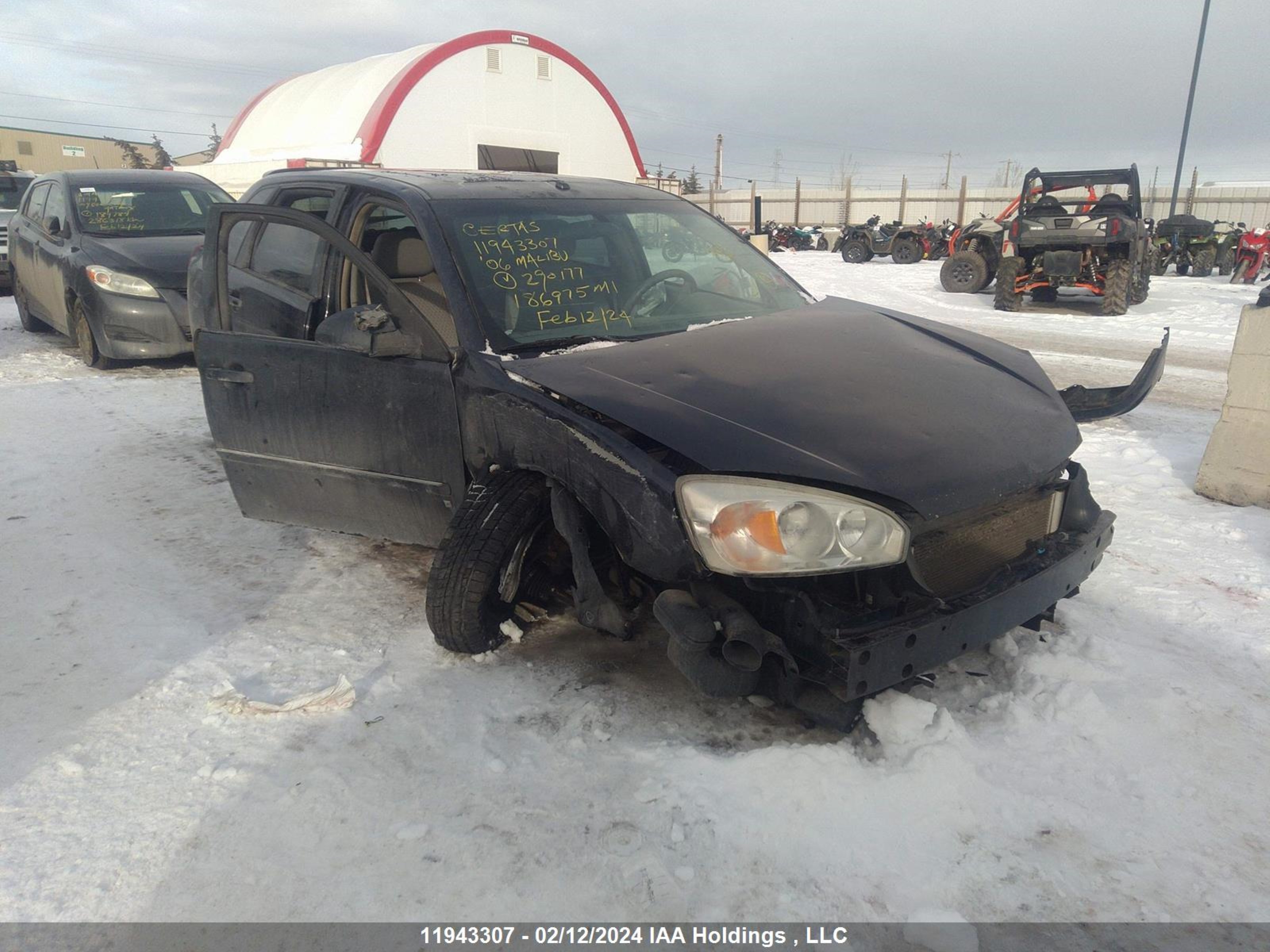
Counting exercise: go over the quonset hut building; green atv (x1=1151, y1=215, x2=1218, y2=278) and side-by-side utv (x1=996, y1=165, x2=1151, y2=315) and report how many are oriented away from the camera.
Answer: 2

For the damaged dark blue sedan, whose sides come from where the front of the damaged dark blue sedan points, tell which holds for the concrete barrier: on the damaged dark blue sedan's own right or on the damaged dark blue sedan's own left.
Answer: on the damaged dark blue sedan's own left

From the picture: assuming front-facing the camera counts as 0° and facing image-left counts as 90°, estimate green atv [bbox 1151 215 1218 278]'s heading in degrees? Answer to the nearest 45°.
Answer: approximately 180°

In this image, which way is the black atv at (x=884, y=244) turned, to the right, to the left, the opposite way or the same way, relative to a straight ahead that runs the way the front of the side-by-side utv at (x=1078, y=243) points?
to the left

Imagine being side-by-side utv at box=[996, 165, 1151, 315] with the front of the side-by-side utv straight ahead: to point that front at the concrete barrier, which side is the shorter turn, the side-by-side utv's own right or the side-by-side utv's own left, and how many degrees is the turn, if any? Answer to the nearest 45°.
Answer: approximately 180°

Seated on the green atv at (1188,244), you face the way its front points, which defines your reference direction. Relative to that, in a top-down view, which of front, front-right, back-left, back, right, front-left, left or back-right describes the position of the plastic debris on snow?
back

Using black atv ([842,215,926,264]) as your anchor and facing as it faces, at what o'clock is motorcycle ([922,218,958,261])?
The motorcycle is roughly at 6 o'clock from the black atv.

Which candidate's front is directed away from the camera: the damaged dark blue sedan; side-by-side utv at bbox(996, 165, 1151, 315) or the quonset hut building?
the side-by-side utv

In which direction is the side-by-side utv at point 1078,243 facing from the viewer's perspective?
away from the camera

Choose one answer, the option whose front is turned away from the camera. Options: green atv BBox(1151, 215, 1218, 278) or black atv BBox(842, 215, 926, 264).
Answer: green atv BBox(1151, 215, 1218, 278)

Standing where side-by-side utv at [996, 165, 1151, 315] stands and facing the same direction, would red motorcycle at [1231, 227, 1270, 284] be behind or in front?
in front

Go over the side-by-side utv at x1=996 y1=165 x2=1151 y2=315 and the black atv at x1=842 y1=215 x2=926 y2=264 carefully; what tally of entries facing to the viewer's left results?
1

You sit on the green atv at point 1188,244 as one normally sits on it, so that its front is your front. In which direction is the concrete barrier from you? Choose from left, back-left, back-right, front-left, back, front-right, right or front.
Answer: back

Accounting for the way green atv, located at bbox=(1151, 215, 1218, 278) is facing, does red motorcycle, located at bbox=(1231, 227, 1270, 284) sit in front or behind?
behind
